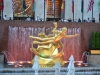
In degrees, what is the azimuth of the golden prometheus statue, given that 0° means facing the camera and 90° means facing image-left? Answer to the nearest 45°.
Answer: approximately 0°

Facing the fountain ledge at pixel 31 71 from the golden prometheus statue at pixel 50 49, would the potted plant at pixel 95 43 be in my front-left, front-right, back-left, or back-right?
back-left

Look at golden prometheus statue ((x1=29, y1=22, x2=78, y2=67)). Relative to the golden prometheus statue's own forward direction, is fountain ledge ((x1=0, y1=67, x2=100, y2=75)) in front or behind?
in front

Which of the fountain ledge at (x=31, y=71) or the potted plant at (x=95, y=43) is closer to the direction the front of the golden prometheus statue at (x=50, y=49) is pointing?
the fountain ledge
